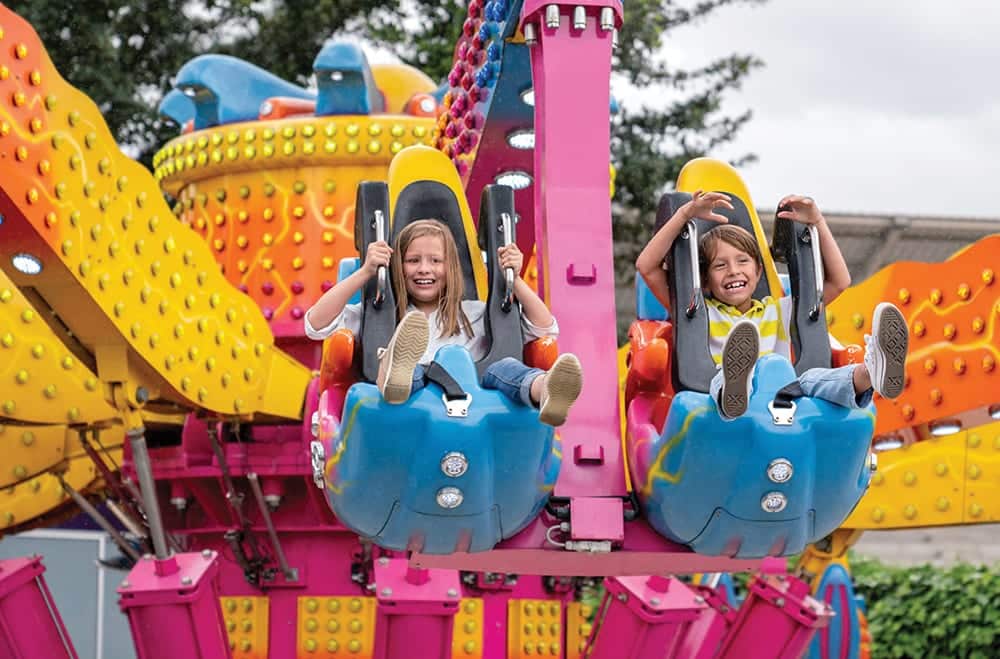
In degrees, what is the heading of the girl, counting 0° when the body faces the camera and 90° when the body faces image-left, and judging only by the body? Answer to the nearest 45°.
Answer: approximately 0°

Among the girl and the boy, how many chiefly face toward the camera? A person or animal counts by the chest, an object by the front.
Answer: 2

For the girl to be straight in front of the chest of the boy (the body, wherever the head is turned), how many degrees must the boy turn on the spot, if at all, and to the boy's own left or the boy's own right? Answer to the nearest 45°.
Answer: approximately 90° to the boy's own right

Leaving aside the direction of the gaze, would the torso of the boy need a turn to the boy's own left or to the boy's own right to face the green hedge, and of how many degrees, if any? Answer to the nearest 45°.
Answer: approximately 180°

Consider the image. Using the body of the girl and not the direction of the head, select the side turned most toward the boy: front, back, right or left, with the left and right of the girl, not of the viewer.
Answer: left

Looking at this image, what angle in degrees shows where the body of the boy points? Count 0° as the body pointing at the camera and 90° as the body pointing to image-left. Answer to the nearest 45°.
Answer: approximately 0°
